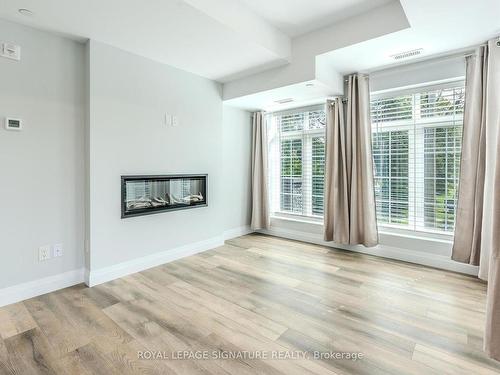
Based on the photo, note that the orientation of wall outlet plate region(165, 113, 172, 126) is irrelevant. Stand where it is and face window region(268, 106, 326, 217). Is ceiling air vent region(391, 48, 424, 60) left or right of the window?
right

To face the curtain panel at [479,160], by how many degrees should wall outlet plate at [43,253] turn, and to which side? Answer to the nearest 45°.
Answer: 0° — it already faces it

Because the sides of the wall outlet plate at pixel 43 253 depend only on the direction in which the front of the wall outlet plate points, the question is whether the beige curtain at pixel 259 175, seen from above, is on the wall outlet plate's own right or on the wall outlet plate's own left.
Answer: on the wall outlet plate's own left

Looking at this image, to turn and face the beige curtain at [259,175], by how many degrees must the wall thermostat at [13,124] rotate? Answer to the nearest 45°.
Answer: approximately 45° to its left

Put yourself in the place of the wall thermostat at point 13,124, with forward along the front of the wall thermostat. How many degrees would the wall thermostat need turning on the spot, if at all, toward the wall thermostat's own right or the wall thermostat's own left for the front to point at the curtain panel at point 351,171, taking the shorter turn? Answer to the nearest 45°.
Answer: approximately 45° to the wall thermostat's own left

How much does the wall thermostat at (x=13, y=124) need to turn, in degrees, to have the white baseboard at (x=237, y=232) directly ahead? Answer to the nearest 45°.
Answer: approximately 45° to its left

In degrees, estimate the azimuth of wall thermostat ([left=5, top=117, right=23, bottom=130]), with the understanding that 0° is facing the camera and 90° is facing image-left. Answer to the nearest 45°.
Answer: approximately 315°
